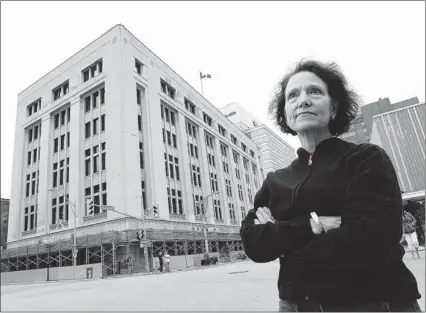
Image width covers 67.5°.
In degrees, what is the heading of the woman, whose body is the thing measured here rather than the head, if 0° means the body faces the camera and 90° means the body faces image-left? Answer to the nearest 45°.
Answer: approximately 45°

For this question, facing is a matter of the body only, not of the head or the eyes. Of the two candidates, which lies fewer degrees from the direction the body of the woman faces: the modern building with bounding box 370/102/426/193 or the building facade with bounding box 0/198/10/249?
the building facade

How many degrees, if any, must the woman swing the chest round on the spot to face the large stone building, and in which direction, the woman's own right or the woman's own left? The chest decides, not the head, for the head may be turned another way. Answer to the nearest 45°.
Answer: approximately 90° to the woman's own right

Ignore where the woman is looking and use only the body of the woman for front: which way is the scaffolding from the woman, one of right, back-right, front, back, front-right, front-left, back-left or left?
right

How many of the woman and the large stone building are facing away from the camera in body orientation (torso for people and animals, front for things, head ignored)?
0

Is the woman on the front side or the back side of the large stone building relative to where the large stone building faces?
on the front side

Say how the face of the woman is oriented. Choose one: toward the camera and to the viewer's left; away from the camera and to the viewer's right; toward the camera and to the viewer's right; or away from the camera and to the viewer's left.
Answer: toward the camera and to the viewer's left

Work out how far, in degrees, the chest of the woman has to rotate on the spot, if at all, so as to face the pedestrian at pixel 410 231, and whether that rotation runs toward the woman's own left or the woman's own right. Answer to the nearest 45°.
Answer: approximately 135° to the woman's own right
